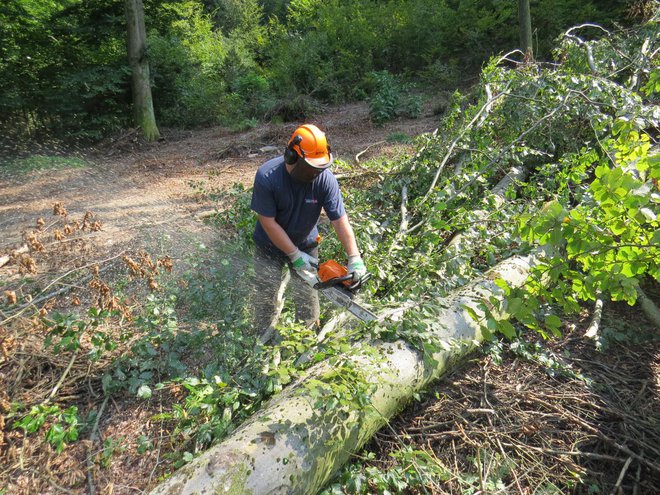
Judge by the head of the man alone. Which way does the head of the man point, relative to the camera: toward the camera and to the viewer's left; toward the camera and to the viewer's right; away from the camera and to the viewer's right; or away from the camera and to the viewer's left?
toward the camera and to the viewer's right

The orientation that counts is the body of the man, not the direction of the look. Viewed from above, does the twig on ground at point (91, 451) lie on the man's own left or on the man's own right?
on the man's own right

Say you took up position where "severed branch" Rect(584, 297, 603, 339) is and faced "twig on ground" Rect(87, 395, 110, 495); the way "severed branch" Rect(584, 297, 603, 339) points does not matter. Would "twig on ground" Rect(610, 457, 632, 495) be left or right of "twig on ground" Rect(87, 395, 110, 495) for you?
left

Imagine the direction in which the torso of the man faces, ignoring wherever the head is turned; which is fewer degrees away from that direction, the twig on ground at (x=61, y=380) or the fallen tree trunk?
the fallen tree trunk

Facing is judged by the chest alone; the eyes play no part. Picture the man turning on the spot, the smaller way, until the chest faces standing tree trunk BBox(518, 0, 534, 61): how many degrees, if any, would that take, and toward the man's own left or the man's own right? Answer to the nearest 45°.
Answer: approximately 90° to the man's own left

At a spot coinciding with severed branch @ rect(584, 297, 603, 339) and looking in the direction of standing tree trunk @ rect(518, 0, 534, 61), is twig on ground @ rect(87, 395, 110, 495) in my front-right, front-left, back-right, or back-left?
back-left

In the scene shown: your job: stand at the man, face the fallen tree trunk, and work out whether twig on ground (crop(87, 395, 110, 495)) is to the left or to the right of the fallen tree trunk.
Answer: right

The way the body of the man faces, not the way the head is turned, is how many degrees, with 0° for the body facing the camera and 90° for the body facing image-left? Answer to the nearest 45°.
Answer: approximately 315°

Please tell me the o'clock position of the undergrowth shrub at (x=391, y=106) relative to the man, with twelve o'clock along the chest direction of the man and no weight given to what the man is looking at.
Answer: The undergrowth shrub is roughly at 8 o'clock from the man.

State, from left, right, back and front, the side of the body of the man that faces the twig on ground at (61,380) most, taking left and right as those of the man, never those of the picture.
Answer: right

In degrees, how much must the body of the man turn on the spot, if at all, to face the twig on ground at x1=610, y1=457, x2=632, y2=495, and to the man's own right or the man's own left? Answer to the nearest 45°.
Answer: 0° — they already face it
